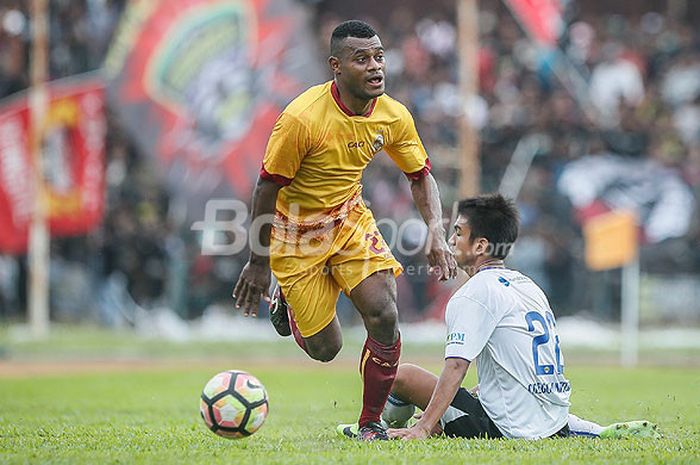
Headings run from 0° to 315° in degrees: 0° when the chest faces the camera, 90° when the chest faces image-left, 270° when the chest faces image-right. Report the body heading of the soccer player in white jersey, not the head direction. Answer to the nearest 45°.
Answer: approximately 135°

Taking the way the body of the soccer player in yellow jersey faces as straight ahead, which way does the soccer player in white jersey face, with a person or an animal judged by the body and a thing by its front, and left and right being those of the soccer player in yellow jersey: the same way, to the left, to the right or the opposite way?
the opposite way

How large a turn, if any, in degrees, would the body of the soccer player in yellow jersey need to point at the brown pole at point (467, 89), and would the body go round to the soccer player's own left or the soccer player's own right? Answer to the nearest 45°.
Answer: approximately 135° to the soccer player's own left

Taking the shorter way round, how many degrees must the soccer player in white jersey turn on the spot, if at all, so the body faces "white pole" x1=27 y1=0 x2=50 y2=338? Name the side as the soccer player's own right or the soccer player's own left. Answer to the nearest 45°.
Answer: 0° — they already face it

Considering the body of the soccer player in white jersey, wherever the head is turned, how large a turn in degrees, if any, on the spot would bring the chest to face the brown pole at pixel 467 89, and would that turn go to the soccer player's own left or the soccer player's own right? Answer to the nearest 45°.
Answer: approximately 45° to the soccer player's own right

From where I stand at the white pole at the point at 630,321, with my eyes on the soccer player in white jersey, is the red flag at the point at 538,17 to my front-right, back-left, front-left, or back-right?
back-right

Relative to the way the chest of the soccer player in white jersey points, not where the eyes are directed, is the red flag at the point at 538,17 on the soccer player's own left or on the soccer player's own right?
on the soccer player's own right

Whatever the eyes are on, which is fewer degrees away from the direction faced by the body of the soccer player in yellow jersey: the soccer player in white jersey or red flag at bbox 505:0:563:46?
the soccer player in white jersey

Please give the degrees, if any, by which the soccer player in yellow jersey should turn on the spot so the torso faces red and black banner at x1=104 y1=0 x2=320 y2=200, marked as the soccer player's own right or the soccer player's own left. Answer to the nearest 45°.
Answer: approximately 135° to the soccer player's own left

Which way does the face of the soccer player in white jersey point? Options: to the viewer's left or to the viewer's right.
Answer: to the viewer's left
